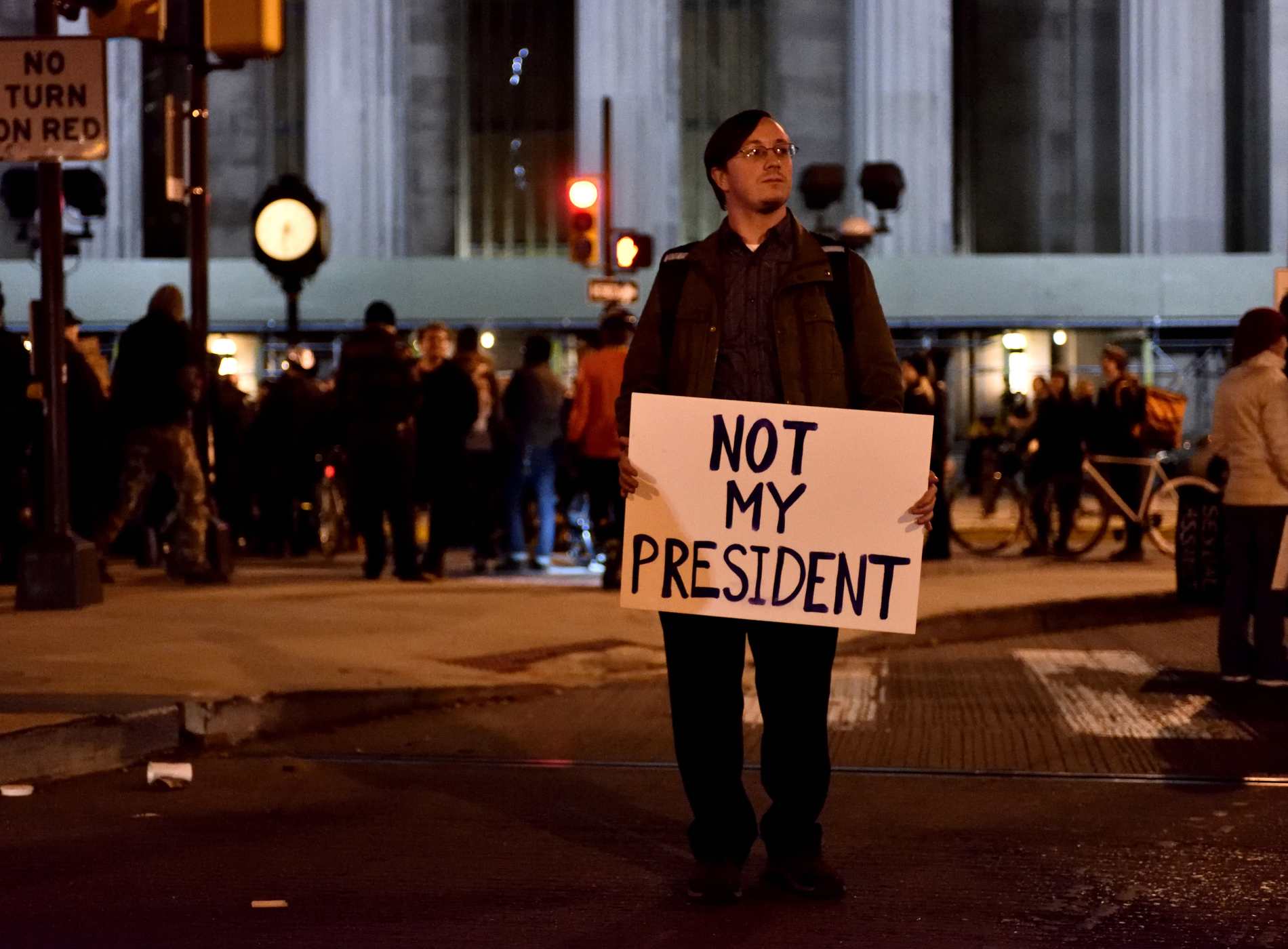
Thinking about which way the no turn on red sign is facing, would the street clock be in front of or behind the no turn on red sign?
behind

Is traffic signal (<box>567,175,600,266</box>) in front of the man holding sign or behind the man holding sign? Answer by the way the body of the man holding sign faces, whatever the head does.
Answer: behind

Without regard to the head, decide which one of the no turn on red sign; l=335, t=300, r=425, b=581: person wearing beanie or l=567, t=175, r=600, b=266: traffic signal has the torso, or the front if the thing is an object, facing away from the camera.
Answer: the person wearing beanie

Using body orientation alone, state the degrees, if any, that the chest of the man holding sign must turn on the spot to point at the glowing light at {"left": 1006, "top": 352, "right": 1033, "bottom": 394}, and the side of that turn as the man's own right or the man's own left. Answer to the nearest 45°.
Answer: approximately 180°

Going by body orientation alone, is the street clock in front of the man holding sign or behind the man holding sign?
behind

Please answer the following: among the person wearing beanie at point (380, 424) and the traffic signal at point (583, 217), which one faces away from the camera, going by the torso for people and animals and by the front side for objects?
the person wearing beanie

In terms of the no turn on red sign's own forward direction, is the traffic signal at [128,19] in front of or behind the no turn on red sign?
behind

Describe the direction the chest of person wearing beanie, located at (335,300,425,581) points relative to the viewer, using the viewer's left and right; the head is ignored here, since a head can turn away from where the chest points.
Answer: facing away from the viewer
